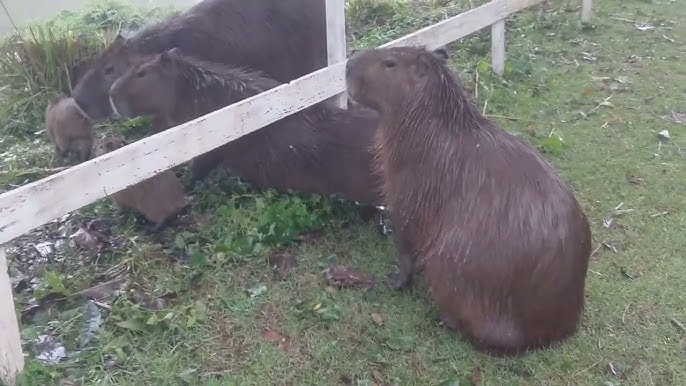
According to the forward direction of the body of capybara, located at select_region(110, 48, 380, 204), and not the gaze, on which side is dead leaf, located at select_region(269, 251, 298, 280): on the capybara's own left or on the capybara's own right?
on the capybara's own left

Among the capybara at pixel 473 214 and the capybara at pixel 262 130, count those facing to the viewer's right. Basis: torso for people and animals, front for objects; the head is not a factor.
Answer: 0

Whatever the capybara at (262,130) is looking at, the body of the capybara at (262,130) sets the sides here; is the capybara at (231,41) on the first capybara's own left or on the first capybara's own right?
on the first capybara's own right

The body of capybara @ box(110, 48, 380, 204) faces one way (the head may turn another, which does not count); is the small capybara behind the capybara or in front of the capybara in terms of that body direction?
in front

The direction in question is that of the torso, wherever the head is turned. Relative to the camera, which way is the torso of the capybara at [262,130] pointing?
to the viewer's left

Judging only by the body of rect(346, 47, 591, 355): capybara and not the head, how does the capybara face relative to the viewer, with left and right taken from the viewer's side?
facing away from the viewer and to the left of the viewer

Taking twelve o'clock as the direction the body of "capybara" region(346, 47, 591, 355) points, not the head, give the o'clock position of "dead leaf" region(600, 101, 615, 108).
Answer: The dead leaf is roughly at 2 o'clock from the capybara.

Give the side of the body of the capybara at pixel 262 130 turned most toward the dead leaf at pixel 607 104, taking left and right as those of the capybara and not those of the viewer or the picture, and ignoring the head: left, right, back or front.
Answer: back

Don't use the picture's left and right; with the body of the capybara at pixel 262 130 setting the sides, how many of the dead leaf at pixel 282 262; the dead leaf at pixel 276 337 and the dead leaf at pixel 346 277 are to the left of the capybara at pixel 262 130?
3

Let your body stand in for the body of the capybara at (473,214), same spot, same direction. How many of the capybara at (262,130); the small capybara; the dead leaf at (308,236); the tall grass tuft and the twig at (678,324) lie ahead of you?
4

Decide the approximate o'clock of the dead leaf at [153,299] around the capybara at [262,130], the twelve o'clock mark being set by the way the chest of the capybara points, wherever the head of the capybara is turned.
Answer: The dead leaf is roughly at 10 o'clock from the capybara.

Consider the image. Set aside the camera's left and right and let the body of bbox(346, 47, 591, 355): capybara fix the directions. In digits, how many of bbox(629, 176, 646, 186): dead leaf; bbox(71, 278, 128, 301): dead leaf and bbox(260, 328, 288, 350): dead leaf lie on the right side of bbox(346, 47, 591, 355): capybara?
1

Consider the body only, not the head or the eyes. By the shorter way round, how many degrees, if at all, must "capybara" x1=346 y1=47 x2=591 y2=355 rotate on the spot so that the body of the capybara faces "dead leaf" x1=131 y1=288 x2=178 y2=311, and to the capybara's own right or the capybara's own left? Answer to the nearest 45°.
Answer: approximately 45° to the capybara's own left

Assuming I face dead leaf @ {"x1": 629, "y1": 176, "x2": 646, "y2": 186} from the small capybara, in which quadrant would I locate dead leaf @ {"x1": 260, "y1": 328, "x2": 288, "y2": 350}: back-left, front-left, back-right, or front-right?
front-right

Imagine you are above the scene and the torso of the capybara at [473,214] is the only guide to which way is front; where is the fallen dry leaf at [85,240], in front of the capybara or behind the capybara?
in front

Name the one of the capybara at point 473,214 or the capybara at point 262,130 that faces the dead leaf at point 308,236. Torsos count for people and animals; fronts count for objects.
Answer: the capybara at point 473,214

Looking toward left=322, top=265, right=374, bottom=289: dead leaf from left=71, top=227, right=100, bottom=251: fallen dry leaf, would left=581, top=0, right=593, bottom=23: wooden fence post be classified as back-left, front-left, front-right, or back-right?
front-left
